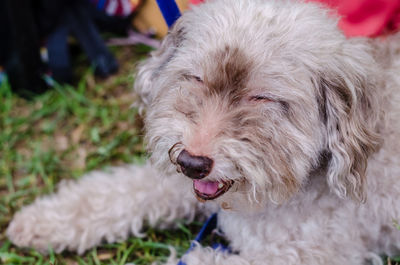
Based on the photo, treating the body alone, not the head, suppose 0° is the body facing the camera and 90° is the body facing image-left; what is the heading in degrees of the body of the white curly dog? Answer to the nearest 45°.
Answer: approximately 45°

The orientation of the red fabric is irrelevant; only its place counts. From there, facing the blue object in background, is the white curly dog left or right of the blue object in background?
left

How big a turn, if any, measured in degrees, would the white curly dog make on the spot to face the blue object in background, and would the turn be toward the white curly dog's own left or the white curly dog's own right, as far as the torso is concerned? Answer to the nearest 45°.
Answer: approximately 135° to the white curly dog's own right

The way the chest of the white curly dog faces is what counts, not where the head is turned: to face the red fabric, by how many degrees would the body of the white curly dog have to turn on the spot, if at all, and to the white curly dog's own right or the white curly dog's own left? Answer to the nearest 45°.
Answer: approximately 180°
